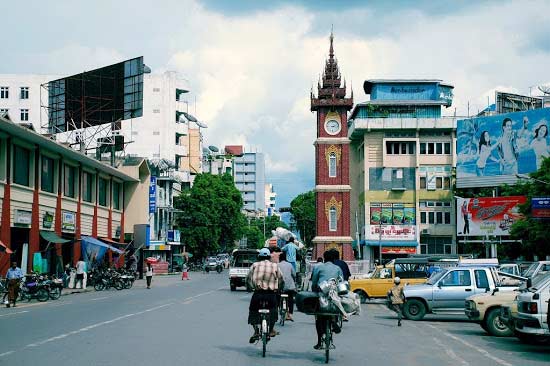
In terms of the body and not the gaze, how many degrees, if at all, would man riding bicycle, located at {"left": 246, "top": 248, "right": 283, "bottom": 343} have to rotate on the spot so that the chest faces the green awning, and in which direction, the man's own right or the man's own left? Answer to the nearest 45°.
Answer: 0° — they already face it

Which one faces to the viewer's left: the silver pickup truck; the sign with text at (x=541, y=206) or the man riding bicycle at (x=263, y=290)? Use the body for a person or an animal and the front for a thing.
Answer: the silver pickup truck

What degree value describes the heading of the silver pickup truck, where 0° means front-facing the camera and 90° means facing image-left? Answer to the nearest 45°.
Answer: approximately 90°

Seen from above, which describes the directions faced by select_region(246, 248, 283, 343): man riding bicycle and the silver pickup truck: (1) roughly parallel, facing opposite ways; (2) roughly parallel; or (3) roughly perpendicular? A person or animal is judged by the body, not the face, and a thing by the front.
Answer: roughly perpendicular

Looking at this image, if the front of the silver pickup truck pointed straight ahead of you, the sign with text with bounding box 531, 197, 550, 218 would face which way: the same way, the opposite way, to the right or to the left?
to the left

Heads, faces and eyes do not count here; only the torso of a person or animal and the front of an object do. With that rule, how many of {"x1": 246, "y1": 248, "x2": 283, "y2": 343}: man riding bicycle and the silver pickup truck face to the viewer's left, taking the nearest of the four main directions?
1

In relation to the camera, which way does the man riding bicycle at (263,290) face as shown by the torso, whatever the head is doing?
away from the camera

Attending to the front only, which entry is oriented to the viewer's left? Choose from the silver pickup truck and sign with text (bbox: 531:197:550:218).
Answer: the silver pickup truck

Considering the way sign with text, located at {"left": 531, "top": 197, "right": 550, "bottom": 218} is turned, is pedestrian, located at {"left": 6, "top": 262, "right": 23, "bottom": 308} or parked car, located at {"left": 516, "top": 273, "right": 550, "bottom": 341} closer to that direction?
the parked car

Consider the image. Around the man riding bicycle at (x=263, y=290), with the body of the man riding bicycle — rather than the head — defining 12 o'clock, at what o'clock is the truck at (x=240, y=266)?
The truck is roughly at 12 o'clock from the man riding bicycle.

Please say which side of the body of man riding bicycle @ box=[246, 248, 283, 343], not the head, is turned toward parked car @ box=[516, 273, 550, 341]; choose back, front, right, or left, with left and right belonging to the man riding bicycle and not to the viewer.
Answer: right
